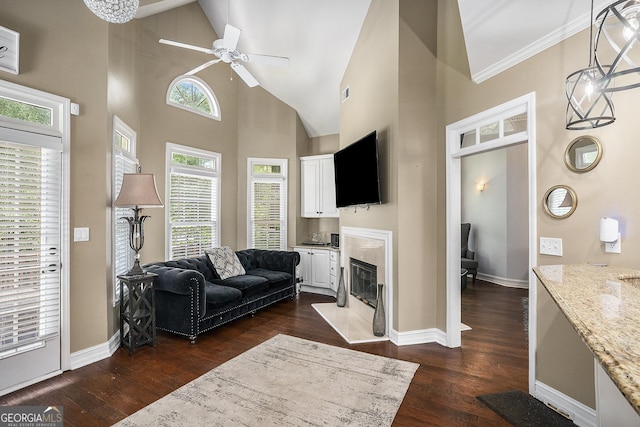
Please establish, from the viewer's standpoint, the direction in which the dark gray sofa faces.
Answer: facing the viewer and to the right of the viewer

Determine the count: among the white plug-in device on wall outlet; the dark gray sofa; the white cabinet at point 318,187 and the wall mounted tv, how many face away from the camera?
0

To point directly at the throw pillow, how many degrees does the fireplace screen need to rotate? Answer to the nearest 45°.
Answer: approximately 45° to its right

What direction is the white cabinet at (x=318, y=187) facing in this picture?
toward the camera

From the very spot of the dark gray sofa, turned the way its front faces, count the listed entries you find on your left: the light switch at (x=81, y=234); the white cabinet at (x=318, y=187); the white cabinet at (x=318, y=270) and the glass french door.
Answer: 2

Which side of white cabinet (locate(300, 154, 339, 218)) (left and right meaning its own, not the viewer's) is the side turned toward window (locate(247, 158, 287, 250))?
right

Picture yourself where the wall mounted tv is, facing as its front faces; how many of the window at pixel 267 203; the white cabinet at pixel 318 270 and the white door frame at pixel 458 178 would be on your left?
1

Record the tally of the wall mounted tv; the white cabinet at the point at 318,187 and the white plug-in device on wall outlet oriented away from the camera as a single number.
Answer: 0

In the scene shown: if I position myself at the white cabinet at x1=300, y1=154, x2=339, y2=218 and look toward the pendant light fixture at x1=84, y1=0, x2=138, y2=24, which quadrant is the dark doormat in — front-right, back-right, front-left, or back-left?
front-left

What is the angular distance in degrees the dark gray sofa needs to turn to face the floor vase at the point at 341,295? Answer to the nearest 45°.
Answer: approximately 45° to its left

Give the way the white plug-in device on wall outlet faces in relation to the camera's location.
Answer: facing the viewer and to the left of the viewer

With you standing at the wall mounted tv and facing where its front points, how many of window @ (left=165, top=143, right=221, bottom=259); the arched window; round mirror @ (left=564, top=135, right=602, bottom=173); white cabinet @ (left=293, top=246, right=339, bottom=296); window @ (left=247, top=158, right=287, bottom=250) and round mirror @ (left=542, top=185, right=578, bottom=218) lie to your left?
2

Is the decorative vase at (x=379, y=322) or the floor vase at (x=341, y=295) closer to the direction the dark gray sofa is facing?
the decorative vase

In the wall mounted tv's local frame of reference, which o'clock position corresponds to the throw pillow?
The throw pillow is roughly at 2 o'clock from the wall mounted tv.

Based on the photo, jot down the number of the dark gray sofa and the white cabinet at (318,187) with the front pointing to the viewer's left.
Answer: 0
